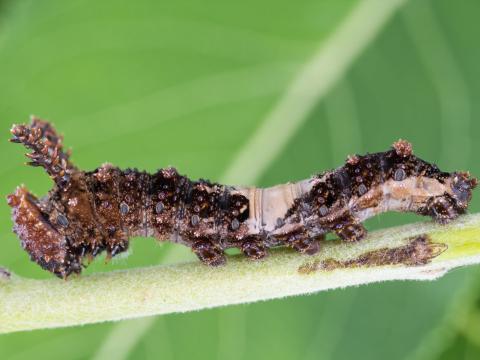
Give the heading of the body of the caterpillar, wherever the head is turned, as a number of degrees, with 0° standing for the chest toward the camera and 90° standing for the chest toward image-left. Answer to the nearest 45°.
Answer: approximately 90°
